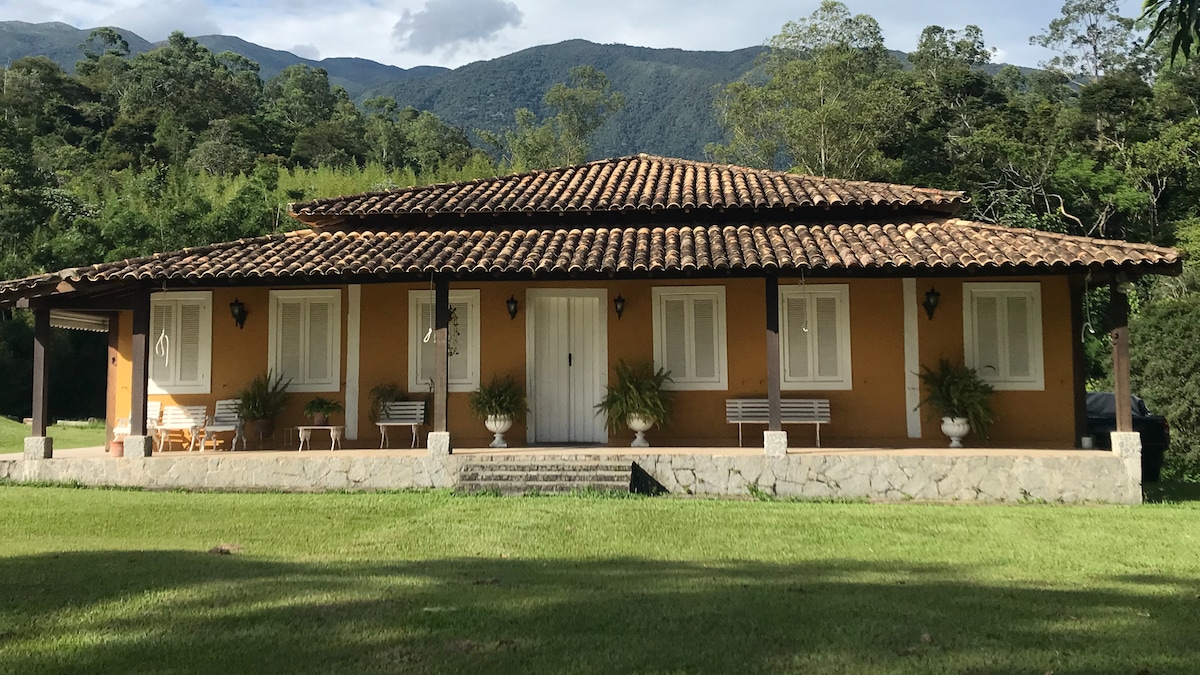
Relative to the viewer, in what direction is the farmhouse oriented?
toward the camera

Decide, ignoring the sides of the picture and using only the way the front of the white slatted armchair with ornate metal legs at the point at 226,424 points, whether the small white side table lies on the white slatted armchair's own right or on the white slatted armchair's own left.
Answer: on the white slatted armchair's own left

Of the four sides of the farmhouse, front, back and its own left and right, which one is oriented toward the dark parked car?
left

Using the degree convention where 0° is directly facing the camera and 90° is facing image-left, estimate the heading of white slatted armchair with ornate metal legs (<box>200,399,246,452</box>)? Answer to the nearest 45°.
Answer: approximately 45°
